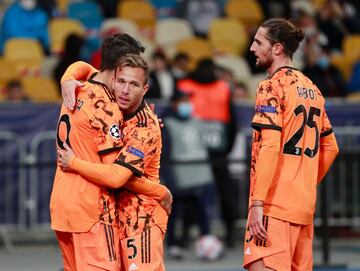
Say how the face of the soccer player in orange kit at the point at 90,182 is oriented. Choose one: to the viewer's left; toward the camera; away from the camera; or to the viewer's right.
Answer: away from the camera

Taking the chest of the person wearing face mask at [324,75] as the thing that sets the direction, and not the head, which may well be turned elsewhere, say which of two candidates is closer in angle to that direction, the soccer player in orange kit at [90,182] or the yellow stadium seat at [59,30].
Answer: the soccer player in orange kit

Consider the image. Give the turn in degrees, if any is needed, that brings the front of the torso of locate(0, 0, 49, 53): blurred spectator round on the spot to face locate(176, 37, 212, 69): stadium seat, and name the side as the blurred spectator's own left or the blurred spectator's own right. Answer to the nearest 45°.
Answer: approximately 90° to the blurred spectator's own left

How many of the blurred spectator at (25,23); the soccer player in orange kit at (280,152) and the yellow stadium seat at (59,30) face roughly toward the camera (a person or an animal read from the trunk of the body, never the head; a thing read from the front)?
2
